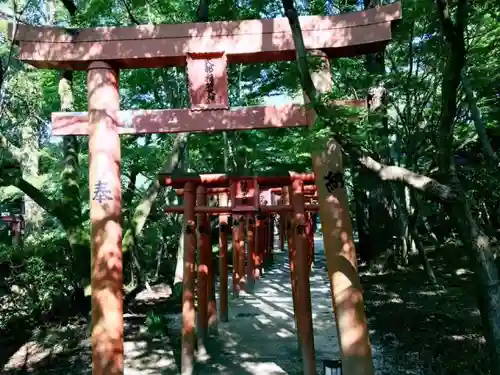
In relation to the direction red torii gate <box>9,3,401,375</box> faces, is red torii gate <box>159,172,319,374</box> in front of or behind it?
behind

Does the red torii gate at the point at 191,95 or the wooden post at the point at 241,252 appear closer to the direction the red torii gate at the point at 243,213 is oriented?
the red torii gate

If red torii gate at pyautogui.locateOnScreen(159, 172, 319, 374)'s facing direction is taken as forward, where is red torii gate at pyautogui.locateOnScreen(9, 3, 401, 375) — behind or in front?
in front

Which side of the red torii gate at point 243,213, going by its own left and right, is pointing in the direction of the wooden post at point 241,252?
back

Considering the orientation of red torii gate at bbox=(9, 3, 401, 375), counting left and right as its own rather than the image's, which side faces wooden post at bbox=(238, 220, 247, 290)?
back

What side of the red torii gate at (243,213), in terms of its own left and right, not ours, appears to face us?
front

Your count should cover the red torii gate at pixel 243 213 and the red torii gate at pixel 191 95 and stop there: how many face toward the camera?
2
